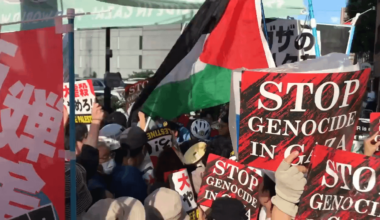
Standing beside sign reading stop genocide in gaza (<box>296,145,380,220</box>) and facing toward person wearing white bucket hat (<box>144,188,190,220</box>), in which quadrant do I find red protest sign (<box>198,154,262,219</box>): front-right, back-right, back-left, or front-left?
front-right

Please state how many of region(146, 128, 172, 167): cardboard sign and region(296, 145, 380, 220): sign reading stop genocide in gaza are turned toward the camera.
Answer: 2

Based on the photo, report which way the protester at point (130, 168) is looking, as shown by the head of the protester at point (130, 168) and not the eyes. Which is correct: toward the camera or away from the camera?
away from the camera

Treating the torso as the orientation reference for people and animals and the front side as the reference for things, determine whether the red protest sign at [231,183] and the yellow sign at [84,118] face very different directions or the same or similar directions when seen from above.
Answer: same or similar directions

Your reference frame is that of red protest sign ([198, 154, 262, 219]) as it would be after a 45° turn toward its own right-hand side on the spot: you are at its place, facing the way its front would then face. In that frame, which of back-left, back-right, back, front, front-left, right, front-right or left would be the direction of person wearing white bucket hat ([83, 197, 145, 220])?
front

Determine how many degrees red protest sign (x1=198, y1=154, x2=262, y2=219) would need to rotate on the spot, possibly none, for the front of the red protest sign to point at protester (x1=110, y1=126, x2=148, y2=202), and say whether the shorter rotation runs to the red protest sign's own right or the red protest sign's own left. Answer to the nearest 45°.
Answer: approximately 135° to the red protest sign's own right

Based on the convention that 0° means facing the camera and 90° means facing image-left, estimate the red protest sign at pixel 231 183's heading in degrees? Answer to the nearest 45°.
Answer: approximately 0°

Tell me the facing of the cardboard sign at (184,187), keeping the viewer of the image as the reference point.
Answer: facing the viewer

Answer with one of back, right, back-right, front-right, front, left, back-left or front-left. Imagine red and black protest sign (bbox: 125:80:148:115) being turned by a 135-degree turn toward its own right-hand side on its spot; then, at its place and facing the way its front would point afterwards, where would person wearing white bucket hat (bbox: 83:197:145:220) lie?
back-left

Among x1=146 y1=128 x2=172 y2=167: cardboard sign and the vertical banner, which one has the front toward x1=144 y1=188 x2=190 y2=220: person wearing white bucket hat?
the cardboard sign

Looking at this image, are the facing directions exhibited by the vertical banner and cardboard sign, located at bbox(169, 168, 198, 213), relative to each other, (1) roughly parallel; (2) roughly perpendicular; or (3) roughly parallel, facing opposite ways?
roughly parallel

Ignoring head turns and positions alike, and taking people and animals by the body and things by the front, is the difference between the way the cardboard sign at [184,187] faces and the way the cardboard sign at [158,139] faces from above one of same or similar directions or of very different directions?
same or similar directions

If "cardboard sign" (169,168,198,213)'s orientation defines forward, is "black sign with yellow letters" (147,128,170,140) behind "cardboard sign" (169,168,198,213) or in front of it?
behind

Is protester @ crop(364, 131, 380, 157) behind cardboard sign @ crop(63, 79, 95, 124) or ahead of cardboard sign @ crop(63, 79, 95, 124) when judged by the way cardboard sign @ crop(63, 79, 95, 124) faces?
ahead

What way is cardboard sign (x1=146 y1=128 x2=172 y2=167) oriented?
toward the camera

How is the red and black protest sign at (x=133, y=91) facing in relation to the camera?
toward the camera

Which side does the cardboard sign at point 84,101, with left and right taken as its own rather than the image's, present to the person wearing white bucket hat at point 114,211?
front

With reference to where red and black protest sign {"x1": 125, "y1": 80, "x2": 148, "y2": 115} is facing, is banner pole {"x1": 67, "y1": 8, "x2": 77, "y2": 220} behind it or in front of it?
in front

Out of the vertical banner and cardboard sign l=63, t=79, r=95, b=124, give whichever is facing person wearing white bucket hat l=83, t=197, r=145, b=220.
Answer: the cardboard sign

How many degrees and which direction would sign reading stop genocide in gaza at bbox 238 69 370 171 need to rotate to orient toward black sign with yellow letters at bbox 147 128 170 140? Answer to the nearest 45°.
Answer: approximately 135° to its right
